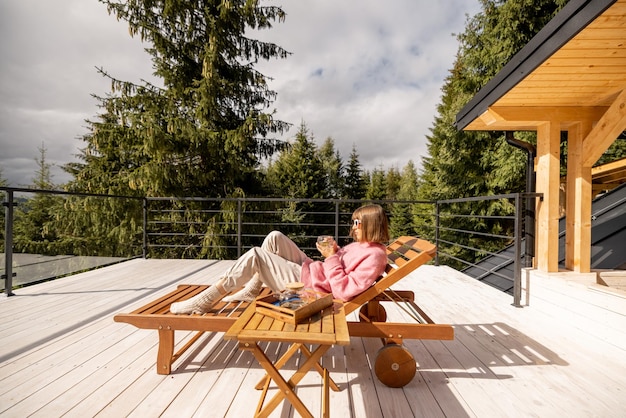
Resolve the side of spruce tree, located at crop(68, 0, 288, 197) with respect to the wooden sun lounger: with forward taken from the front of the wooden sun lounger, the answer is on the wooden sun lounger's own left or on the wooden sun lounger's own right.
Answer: on the wooden sun lounger's own right

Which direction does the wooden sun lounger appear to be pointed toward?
to the viewer's left

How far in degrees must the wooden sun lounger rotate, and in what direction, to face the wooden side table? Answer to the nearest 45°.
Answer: approximately 45° to its left

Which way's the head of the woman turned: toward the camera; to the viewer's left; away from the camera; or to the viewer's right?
to the viewer's left

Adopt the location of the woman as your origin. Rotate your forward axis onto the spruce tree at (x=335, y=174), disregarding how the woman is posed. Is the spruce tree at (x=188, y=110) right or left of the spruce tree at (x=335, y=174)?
left

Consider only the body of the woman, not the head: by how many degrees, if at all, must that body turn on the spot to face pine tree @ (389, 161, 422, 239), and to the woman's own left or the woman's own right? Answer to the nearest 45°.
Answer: approximately 135° to the woman's own right

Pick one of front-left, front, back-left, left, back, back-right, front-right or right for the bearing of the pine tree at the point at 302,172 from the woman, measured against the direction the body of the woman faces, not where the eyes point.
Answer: right

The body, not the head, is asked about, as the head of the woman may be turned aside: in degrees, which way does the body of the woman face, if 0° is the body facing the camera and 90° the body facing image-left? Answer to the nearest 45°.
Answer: approximately 90°

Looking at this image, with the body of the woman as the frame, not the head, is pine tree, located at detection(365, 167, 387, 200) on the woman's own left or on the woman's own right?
on the woman's own right

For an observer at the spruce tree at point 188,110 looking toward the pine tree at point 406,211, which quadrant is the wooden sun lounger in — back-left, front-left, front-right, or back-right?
back-right

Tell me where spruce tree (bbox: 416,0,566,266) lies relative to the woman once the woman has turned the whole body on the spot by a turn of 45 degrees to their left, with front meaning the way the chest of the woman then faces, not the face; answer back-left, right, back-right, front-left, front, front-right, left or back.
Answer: back

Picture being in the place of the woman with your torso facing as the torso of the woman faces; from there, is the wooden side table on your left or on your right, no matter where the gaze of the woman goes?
on your left

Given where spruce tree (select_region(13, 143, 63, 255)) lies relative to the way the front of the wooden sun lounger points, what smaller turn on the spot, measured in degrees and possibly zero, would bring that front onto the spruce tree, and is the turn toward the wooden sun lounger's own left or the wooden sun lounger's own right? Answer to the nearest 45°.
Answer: approximately 45° to the wooden sun lounger's own right

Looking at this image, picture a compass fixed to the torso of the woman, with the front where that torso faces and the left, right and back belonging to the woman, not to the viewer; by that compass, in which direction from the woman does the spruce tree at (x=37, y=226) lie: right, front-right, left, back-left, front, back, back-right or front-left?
front-right
